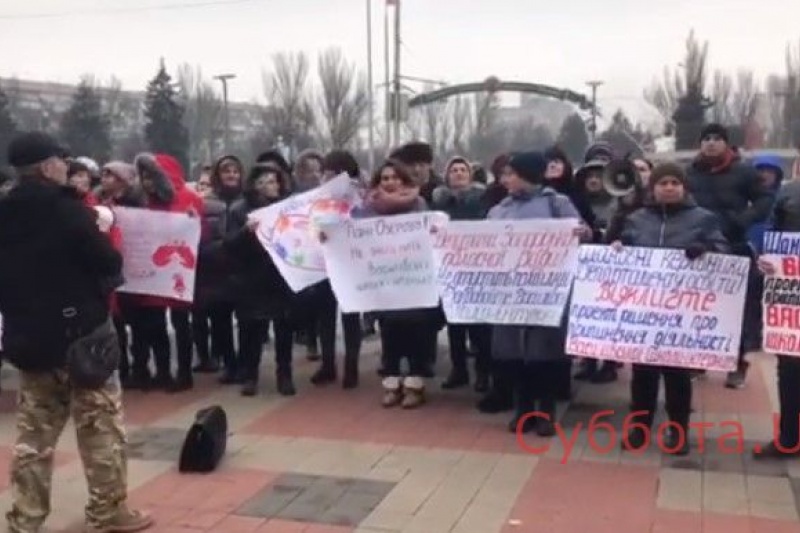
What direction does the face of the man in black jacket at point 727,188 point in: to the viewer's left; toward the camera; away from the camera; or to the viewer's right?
toward the camera

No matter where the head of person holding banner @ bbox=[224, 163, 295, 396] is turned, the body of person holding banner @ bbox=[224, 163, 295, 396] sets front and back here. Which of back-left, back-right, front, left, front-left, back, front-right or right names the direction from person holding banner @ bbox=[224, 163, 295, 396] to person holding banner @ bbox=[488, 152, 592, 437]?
front-left

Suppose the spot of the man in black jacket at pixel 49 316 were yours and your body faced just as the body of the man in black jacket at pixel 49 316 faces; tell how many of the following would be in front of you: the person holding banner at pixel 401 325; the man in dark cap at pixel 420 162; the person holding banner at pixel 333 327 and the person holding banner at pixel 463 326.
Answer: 4

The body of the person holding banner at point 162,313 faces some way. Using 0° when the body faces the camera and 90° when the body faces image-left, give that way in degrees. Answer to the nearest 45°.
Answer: approximately 45°

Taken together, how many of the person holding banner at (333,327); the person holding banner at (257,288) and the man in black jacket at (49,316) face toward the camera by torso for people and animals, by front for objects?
2

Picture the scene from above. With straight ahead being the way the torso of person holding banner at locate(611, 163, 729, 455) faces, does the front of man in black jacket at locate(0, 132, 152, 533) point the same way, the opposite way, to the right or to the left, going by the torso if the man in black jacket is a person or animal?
the opposite way

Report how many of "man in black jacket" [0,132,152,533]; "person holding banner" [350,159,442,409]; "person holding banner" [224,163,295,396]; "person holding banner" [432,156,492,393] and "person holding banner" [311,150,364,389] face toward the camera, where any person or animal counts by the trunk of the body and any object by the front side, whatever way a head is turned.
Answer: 4

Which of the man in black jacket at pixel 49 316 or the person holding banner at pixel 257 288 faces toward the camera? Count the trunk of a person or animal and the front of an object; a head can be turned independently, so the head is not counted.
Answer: the person holding banner

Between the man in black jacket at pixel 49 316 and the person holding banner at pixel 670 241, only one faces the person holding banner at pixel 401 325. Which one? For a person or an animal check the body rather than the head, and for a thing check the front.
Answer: the man in black jacket

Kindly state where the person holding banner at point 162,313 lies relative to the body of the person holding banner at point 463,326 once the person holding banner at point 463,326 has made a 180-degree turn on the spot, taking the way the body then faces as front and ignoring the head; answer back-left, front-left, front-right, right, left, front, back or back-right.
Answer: left

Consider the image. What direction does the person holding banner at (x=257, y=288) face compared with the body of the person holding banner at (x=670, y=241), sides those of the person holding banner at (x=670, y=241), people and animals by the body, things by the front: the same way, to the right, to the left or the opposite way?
the same way

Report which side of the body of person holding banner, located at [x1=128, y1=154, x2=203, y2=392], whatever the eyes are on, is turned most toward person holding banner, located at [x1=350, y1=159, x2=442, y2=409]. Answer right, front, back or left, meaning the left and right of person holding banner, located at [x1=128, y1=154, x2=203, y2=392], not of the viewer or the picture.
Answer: left

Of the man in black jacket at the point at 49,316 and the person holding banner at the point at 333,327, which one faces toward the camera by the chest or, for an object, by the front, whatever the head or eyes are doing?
the person holding banner

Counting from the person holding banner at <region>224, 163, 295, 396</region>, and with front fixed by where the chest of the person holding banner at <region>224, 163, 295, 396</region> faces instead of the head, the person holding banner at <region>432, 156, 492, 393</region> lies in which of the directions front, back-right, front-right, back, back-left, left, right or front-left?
left

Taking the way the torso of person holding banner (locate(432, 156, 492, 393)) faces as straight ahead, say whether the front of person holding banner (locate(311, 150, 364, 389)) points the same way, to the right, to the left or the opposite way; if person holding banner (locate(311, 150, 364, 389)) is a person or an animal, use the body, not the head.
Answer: the same way

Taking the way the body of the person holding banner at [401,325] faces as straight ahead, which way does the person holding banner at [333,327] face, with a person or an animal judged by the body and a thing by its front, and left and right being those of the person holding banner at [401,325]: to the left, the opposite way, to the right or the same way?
the same way

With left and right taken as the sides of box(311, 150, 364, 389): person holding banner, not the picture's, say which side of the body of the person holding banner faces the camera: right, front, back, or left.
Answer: front

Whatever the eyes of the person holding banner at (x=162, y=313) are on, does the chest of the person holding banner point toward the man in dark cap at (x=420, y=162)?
no

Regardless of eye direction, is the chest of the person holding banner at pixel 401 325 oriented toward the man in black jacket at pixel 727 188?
no

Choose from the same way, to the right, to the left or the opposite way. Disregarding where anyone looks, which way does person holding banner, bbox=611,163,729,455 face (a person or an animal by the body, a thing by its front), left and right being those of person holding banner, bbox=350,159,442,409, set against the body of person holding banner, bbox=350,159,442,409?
the same way

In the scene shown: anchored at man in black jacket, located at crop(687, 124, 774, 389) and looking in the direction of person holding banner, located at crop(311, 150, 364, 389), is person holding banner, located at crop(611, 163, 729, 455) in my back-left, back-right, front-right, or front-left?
front-left

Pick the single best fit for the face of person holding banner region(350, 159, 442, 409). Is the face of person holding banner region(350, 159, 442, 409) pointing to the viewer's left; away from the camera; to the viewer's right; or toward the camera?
toward the camera

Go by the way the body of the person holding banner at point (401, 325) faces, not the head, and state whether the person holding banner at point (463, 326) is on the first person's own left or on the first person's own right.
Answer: on the first person's own left
